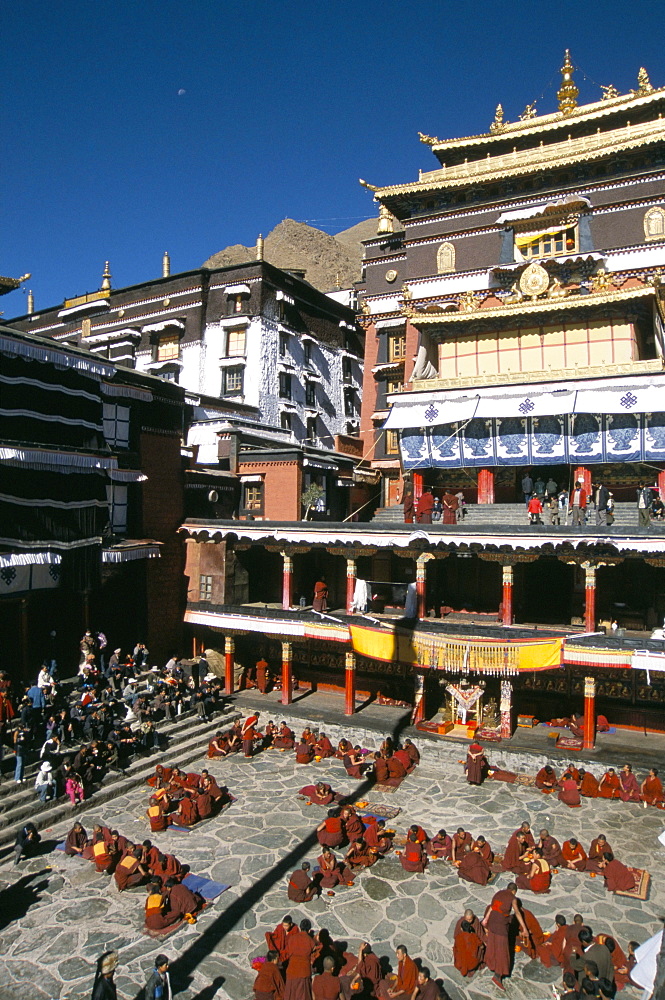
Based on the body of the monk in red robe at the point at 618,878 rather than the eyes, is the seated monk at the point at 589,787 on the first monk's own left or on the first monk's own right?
on the first monk's own right

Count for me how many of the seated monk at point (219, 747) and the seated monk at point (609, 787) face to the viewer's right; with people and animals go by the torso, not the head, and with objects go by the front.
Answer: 1

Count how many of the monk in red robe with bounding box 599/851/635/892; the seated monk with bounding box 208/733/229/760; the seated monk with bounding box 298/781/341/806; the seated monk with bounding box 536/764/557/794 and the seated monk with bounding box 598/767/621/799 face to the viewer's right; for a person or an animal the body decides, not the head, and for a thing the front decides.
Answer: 1

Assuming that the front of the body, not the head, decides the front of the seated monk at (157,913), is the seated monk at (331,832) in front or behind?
in front

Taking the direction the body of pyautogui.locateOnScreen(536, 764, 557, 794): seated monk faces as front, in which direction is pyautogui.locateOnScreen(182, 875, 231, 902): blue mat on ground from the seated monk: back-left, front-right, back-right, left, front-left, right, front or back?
front-right

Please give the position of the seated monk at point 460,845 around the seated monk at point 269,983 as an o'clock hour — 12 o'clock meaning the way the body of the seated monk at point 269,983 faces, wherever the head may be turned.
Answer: the seated monk at point 460,845 is roughly at 12 o'clock from the seated monk at point 269,983.

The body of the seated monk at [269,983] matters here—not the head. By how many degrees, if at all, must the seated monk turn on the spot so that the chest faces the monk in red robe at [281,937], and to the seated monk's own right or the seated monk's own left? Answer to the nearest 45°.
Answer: approximately 45° to the seated monk's own left

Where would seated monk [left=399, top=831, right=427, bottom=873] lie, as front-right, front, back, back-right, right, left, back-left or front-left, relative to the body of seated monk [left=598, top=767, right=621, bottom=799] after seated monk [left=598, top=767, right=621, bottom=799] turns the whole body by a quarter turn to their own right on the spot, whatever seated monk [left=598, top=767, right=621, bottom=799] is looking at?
front-left

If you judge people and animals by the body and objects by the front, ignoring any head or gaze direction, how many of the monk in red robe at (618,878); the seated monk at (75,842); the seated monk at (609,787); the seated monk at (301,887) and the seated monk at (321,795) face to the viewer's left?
1

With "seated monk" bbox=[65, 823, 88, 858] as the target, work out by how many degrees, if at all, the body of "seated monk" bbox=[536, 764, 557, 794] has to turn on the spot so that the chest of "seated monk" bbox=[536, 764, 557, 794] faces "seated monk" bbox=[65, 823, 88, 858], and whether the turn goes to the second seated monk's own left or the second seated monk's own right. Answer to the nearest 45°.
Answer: approximately 45° to the second seated monk's own right

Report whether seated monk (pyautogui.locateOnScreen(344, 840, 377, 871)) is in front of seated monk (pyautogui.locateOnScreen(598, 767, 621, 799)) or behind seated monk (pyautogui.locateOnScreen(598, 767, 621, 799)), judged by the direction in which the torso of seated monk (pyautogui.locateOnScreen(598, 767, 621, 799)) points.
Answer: in front

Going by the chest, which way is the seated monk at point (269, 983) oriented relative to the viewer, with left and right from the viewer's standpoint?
facing away from the viewer and to the right of the viewer

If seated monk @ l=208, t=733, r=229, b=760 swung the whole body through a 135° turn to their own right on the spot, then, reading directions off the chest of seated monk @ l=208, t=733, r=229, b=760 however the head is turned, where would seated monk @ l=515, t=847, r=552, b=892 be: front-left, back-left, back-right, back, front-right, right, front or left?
left

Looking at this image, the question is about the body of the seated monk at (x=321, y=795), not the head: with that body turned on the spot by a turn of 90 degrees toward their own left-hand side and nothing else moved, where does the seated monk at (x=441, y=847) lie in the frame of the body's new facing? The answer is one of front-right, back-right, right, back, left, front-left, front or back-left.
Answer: front-right

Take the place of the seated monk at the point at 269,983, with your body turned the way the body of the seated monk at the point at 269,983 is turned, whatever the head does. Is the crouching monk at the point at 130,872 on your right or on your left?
on your left

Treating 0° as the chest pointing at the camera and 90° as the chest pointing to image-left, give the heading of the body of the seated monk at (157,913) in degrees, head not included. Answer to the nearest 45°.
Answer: approximately 225°

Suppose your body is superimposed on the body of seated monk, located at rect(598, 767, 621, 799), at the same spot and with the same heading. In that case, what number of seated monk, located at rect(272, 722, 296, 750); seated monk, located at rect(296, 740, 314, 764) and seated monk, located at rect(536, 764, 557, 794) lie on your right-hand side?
3
